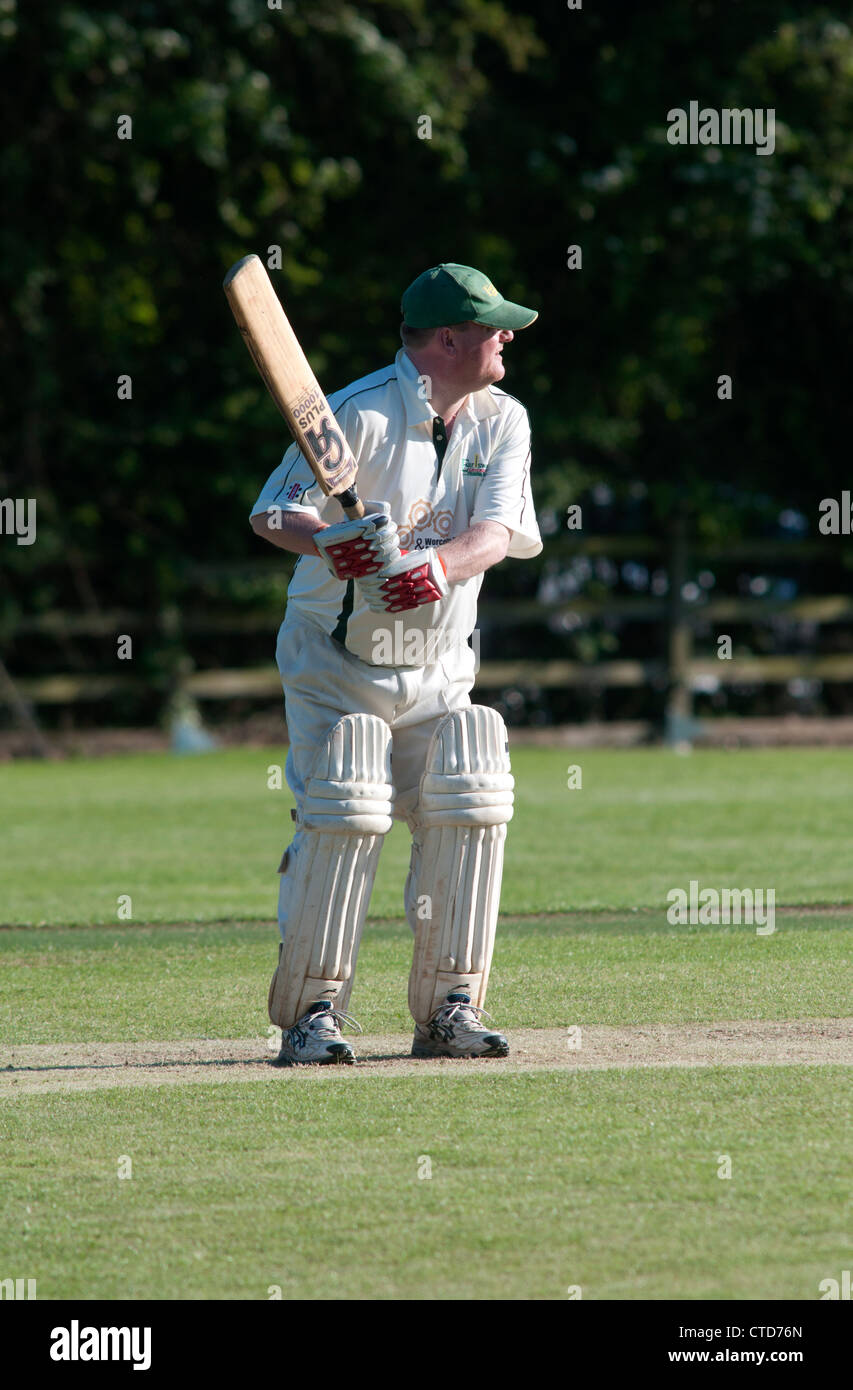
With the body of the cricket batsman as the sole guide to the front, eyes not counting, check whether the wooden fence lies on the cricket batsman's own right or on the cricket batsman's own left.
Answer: on the cricket batsman's own left

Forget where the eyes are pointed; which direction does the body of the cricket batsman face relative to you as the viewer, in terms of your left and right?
facing the viewer and to the right of the viewer
